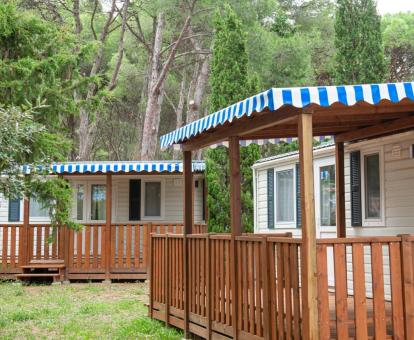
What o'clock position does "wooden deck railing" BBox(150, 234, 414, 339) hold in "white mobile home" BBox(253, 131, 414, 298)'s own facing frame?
The wooden deck railing is roughly at 11 o'clock from the white mobile home.

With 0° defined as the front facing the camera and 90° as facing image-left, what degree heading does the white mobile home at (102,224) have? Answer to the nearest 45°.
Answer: approximately 0°

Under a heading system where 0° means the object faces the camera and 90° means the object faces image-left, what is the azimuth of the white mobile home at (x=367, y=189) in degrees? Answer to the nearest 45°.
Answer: approximately 45°

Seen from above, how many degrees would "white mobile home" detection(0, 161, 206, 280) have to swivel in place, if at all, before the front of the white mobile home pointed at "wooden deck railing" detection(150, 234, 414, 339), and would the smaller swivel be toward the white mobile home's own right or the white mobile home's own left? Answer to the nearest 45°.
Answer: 0° — it already faces it

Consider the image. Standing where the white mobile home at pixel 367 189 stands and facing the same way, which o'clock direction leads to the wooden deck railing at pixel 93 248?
The wooden deck railing is roughly at 3 o'clock from the white mobile home.

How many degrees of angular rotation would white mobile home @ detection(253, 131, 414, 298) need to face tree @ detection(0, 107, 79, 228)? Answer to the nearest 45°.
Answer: approximately 45° to its right
